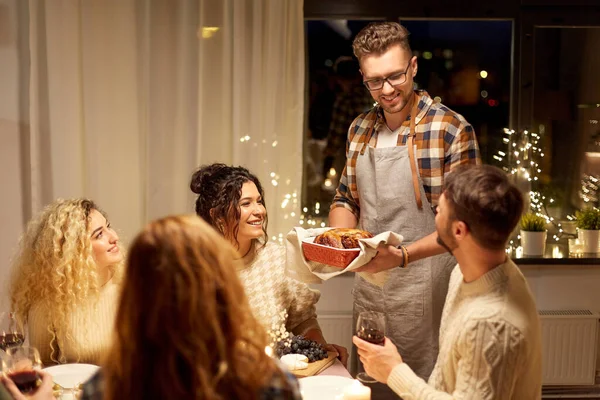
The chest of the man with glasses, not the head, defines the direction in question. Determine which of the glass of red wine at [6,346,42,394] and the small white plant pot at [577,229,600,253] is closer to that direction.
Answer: the glass of red wine

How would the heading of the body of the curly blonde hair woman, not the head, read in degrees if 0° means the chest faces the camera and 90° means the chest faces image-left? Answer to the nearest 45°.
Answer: approximately 315°

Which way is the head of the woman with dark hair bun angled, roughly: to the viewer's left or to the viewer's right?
to the viewer's right

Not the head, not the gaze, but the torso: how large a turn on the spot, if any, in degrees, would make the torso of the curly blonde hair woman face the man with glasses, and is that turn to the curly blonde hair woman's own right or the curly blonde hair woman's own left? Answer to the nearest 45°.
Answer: approximately 45° to the curly blonde hair woman's own left

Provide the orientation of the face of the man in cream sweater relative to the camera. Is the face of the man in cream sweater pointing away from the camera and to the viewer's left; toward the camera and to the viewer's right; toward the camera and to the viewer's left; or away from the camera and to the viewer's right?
away from the camera and to the viewer's left

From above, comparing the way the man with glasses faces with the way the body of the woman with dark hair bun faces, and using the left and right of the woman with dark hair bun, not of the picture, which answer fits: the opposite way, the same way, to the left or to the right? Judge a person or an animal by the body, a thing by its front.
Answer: to the right

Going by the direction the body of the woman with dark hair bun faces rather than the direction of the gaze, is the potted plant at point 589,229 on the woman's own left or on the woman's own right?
on the woman's own left

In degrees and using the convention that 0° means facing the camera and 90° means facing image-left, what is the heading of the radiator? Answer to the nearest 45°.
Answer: approximately 0°

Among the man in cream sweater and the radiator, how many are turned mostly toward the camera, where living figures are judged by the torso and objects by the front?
1

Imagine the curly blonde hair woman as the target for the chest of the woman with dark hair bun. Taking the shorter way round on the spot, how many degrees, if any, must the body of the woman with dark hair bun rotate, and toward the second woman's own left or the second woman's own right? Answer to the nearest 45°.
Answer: approximately 135° to the second woman's own right

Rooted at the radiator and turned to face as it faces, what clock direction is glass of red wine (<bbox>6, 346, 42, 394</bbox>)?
The glass of red wine is roughly at 1 o'clock from the radiator.

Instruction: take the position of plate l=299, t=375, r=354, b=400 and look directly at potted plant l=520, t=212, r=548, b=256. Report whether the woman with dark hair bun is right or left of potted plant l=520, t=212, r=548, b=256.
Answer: left

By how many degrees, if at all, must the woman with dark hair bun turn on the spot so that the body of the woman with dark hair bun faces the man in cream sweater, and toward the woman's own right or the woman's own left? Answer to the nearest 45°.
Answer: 0° — they already face them
